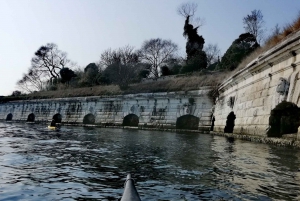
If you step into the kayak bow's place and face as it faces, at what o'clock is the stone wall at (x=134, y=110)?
The stone wall is roughly at 12 o'clock from the kayak bow.

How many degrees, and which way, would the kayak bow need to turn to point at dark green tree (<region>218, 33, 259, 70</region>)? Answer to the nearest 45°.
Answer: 0° — it already faces it

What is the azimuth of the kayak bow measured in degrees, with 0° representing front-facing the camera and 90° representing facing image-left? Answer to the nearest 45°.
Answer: approximately 180°
